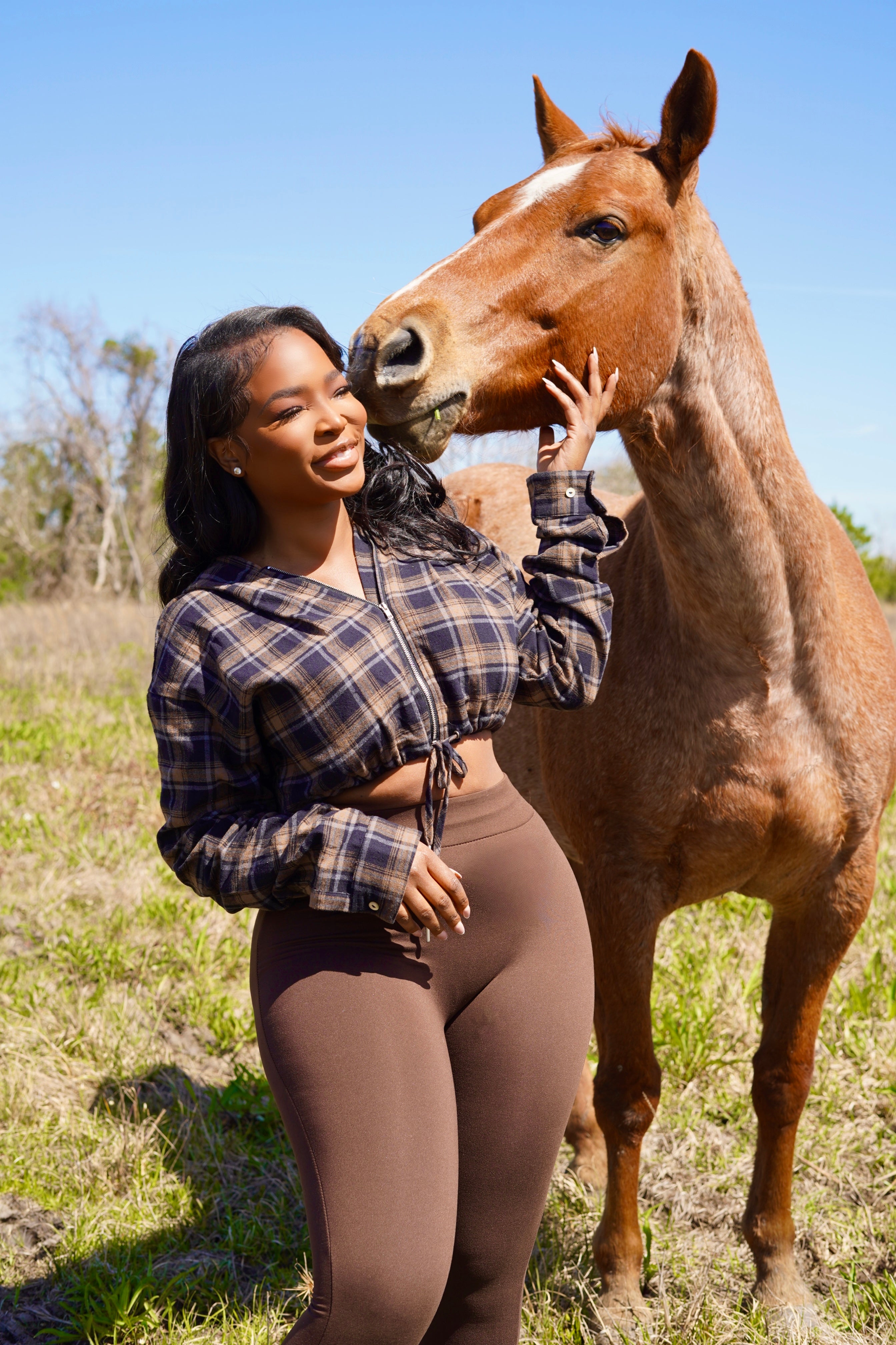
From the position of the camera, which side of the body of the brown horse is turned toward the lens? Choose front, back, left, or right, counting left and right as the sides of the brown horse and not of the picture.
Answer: front

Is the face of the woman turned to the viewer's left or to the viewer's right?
to the viewer's right
